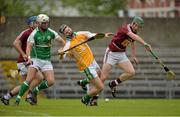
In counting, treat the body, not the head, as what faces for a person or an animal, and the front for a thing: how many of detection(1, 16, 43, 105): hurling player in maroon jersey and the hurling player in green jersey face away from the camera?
0

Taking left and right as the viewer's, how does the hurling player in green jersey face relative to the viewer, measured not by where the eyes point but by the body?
facing the viewer and to the right of the viewer

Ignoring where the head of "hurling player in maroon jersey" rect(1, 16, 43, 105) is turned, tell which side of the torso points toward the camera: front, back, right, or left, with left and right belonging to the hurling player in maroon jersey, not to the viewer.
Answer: right

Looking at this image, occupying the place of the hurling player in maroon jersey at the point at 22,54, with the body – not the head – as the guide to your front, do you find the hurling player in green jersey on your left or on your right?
on your right
